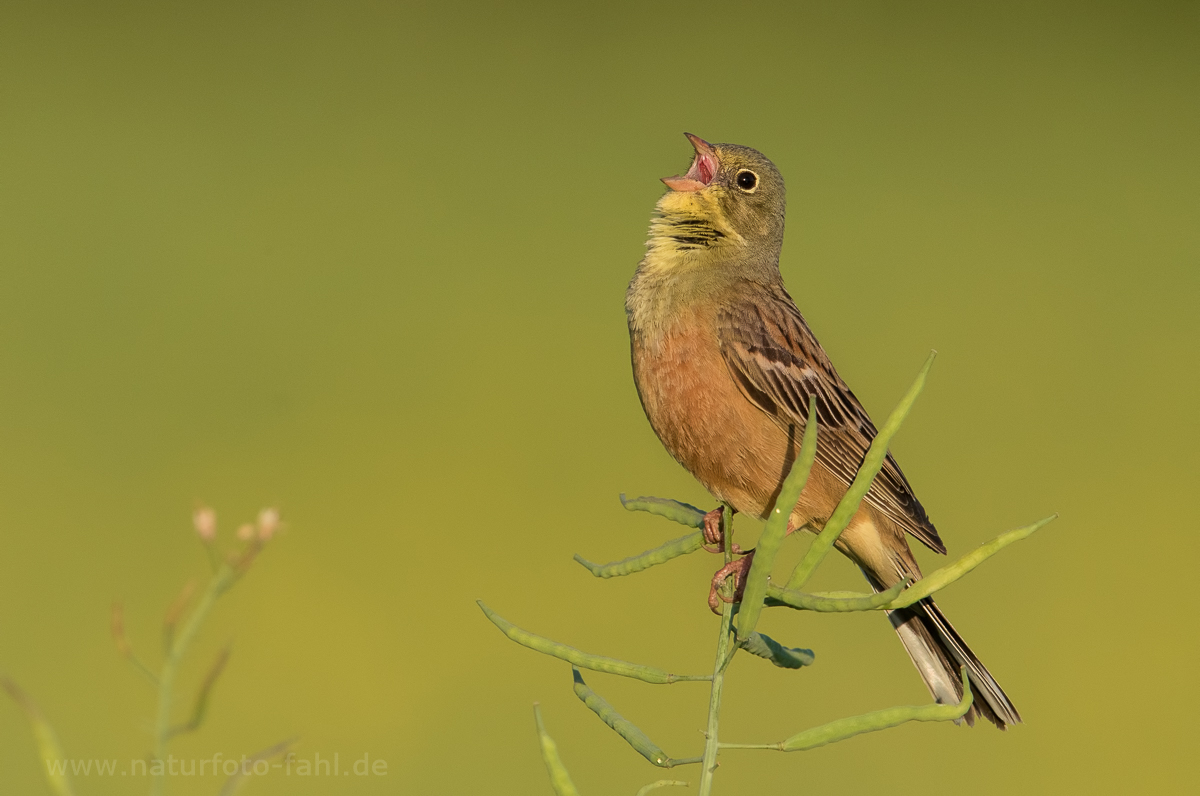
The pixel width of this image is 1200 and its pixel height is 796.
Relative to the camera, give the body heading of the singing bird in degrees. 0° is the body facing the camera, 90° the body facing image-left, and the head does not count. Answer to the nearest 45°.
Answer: approximately 90°

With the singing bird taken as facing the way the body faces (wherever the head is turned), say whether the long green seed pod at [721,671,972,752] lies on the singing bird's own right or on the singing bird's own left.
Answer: on the singing bird's own left

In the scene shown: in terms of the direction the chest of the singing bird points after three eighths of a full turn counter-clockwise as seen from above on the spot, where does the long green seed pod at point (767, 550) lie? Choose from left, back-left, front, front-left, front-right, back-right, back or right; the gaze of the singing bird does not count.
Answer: front-right
